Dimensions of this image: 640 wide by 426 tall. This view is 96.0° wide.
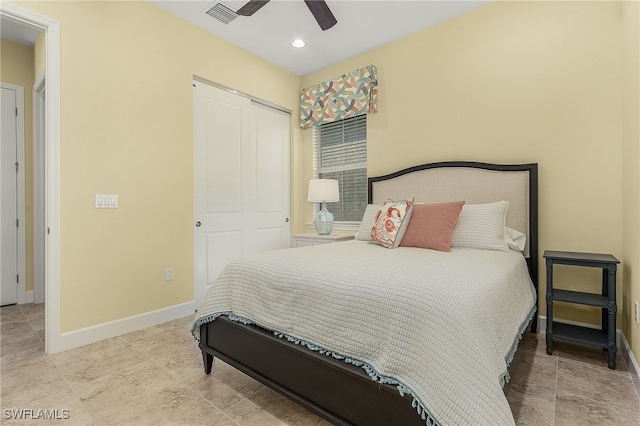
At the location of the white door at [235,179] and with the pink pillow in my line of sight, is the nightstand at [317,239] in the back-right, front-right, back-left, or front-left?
front-left

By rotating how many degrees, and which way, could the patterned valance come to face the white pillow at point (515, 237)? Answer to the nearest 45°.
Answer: approximately 90° to its left

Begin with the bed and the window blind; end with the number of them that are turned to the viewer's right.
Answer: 0

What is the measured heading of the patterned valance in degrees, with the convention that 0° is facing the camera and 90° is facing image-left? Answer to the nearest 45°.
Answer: approximately 45°

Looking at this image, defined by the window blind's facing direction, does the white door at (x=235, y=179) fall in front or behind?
in front

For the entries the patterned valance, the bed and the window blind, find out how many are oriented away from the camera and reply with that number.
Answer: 0

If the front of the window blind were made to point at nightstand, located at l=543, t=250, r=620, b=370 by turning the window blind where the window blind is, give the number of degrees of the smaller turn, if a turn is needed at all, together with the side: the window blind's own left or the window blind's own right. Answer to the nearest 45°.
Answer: approximately 90° to the window blind's own left

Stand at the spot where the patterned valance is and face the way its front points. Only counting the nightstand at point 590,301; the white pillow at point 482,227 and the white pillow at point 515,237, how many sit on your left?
3

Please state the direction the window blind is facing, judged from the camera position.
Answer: facing the viewer and to the left of the viewer

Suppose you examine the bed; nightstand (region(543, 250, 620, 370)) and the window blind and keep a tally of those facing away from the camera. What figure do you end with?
0

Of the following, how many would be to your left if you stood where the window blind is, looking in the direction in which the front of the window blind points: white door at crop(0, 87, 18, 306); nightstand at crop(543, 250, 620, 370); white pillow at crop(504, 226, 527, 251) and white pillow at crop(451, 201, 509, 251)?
3
